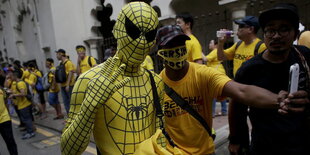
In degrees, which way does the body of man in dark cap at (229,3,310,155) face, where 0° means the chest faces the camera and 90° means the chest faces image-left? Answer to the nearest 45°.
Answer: approximately 0°

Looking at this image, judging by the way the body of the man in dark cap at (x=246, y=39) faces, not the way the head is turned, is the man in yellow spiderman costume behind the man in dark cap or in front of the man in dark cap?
in front

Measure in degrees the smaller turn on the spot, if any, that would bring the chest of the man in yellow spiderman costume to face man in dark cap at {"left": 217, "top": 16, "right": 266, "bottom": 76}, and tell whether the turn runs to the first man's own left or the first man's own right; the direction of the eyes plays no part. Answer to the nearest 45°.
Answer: approximately 90° to the first man's own left

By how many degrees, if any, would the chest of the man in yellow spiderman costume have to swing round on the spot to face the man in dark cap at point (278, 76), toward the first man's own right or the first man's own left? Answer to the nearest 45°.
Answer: approximately 45° to the first man's own left

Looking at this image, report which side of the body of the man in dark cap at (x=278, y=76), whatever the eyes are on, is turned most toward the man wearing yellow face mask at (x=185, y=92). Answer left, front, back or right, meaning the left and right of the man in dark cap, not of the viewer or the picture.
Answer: right

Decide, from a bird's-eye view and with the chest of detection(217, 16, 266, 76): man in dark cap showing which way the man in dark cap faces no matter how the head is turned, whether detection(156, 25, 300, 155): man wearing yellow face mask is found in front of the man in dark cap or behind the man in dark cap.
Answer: in front

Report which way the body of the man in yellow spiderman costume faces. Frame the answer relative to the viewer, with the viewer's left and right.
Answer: facing the viewer and to the right of the viewer

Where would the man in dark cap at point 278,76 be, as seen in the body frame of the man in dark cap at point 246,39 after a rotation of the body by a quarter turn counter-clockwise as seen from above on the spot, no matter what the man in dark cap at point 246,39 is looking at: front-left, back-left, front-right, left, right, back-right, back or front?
front-right

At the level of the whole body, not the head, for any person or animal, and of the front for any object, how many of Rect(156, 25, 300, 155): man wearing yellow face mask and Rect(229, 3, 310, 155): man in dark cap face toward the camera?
2

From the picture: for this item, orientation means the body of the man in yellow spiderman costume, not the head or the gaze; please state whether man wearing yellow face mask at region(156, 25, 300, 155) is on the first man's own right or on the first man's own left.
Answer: on the first man's own left
